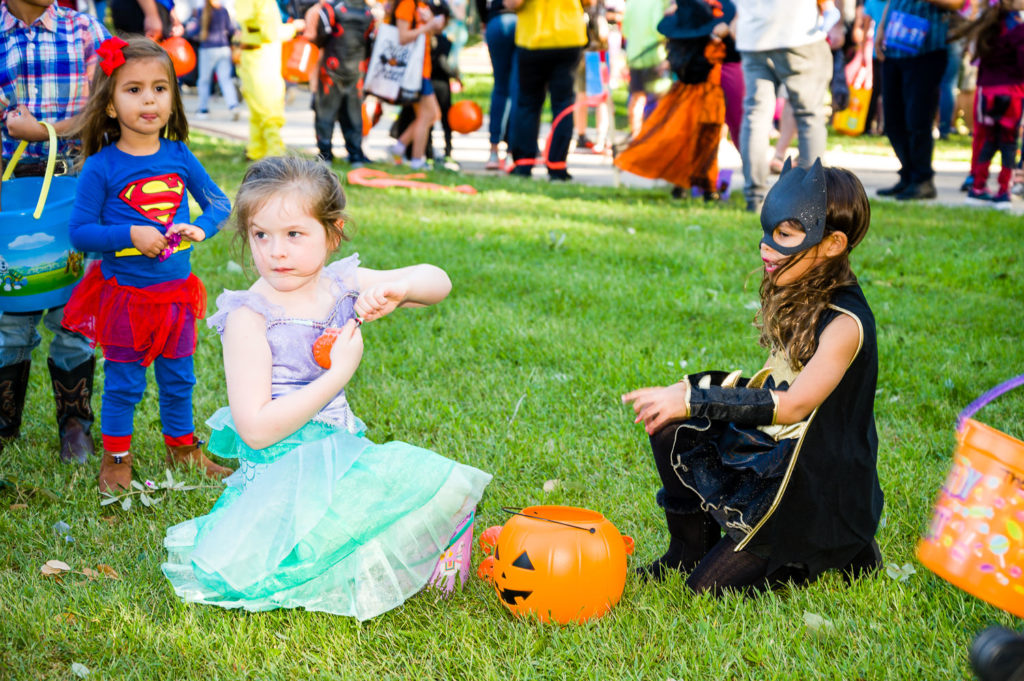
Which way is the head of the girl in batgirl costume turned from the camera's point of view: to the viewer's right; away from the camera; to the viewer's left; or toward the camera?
to the viewer's left

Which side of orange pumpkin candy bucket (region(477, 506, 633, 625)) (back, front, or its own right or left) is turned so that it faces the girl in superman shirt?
right

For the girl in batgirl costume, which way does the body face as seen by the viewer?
to the viewer's left

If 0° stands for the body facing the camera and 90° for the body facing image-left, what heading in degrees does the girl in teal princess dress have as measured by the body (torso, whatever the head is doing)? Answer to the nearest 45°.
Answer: approximately 315°

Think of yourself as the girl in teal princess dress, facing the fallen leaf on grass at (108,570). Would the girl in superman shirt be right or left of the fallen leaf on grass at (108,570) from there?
right

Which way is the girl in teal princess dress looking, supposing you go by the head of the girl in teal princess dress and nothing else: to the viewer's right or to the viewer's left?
to the viewer's left

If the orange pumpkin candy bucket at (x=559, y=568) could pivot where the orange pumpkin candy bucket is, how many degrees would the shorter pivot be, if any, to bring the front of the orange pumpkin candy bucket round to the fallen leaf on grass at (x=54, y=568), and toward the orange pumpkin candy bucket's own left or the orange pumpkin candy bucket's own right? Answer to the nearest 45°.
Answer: approximately 45° to the orange pumpkin candy bucket's own right

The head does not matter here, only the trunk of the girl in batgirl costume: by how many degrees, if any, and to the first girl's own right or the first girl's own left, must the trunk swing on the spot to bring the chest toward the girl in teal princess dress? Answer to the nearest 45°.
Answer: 0° — they already face them

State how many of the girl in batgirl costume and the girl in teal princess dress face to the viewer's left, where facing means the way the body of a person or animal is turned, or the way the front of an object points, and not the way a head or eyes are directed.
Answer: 1

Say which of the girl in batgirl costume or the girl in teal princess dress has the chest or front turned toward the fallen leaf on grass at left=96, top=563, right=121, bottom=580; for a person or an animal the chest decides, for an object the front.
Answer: the girl in batgirl costume

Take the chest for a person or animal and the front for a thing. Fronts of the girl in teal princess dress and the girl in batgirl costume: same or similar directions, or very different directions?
very different directions
